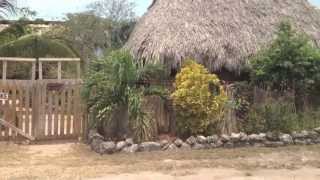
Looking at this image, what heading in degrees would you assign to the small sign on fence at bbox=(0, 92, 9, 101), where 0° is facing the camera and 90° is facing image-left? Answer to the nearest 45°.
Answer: approximately 0°
